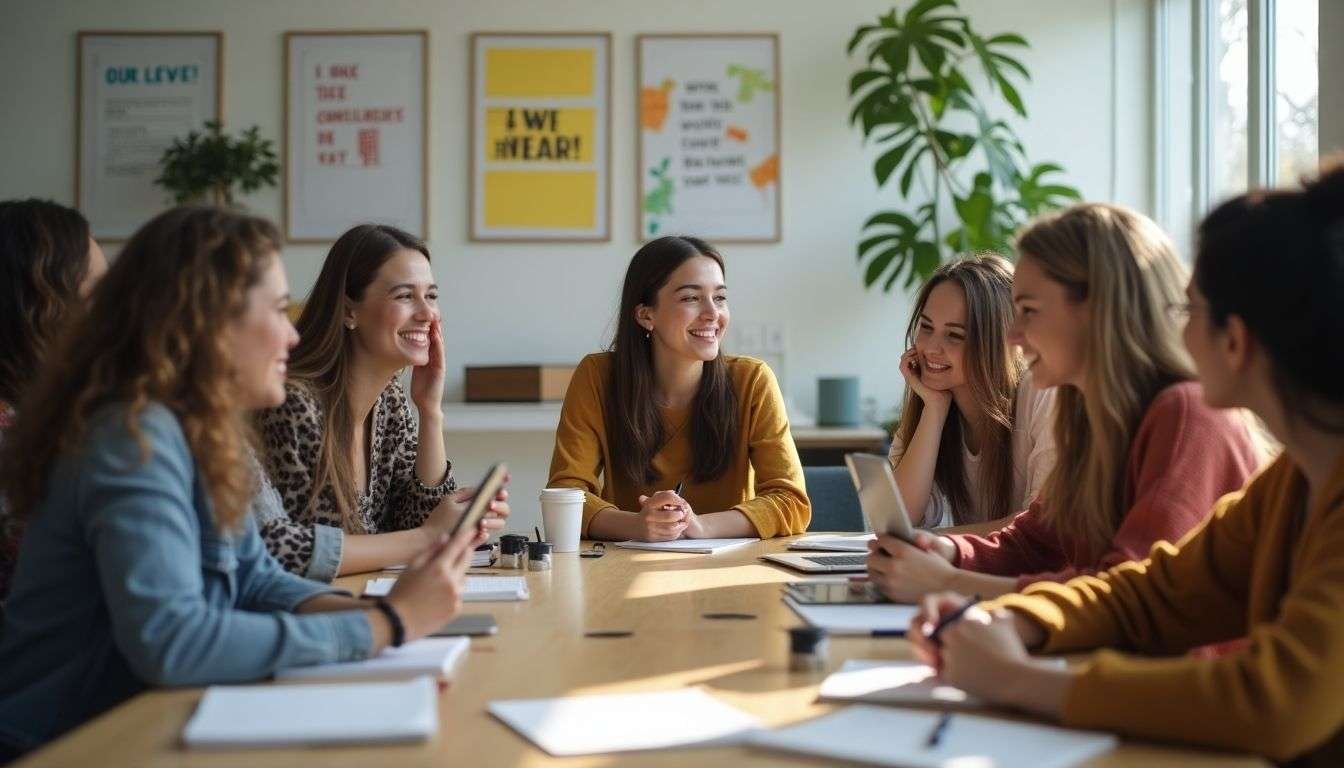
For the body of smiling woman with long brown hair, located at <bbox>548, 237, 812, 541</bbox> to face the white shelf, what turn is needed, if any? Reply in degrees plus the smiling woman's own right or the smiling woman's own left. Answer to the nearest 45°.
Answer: approximately 180°

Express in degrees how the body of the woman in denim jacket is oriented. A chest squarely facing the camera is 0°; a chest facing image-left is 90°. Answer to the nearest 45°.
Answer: approximately 270°

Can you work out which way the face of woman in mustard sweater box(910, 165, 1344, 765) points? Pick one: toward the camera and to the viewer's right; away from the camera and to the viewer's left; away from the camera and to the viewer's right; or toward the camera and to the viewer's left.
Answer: away from the camera and to the viewer's left

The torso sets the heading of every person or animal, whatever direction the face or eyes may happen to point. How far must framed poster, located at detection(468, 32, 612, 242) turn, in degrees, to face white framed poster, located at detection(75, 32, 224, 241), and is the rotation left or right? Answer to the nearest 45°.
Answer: approximately 90° to its right

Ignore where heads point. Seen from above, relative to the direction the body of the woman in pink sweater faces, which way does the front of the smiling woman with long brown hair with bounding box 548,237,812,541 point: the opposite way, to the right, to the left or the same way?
to the left

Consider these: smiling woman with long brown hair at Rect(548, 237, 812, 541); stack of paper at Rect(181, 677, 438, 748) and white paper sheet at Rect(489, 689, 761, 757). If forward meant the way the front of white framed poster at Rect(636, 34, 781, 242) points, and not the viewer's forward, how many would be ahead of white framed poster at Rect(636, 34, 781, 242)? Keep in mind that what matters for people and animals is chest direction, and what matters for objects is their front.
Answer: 3

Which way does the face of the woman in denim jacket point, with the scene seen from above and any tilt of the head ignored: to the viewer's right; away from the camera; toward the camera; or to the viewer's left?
to the viewer's right

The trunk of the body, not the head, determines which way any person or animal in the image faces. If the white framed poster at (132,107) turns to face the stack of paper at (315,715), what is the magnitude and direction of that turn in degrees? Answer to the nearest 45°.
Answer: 0° — it already faces it

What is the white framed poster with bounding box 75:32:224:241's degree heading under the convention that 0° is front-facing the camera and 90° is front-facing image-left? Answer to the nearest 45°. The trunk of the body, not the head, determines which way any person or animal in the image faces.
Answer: approximately 0°
